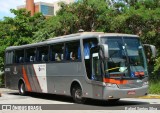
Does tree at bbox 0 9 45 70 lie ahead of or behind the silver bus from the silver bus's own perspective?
behind
